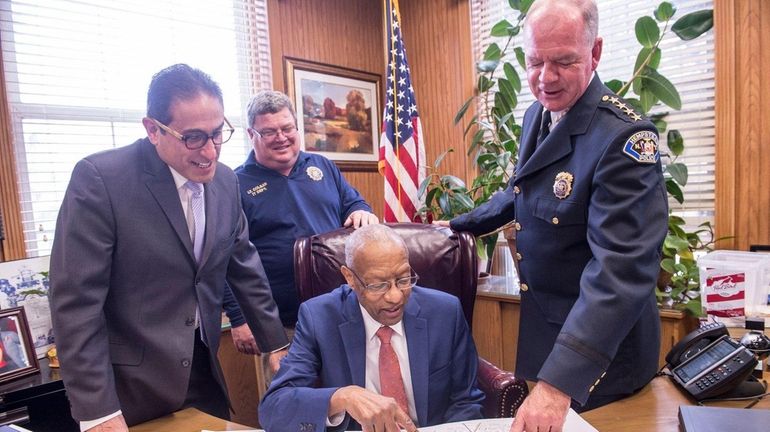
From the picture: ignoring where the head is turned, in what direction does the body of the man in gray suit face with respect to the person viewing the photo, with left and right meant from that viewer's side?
facing the viewer and to the right of the viewer

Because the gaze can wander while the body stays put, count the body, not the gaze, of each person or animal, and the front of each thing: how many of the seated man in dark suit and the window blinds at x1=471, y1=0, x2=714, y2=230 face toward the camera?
2

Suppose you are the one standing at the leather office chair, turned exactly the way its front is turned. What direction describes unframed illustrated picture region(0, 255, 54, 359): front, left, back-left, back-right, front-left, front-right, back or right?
right

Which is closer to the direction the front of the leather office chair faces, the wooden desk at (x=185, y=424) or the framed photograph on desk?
the wooden desk

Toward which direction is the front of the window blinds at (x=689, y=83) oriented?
toward the camera

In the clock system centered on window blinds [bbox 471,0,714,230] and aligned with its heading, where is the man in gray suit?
The man in gray suit is roughly at 1 o'clock from the window blinds.

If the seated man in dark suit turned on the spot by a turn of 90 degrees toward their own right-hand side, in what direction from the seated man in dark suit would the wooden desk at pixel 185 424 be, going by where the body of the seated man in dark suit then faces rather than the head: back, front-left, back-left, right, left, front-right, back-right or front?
front

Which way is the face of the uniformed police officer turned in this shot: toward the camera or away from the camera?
toward the camera

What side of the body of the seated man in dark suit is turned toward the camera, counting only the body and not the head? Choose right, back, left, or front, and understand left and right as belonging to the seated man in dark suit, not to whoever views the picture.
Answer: front

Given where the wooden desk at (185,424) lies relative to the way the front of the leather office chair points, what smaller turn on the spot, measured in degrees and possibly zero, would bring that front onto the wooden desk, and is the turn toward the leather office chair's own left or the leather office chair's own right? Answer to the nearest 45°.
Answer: approximately 45° to the leather office chair's own right

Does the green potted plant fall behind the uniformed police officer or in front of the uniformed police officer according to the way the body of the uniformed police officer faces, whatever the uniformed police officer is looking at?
behind

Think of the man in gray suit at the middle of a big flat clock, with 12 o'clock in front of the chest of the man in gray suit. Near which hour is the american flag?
The american flag is roughly at 9 o'clock from the man in gray suit.

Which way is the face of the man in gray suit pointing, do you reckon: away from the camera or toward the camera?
toward the camera
